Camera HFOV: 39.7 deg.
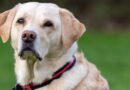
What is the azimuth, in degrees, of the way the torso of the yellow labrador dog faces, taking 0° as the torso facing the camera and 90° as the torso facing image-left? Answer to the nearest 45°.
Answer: approximately 45°
